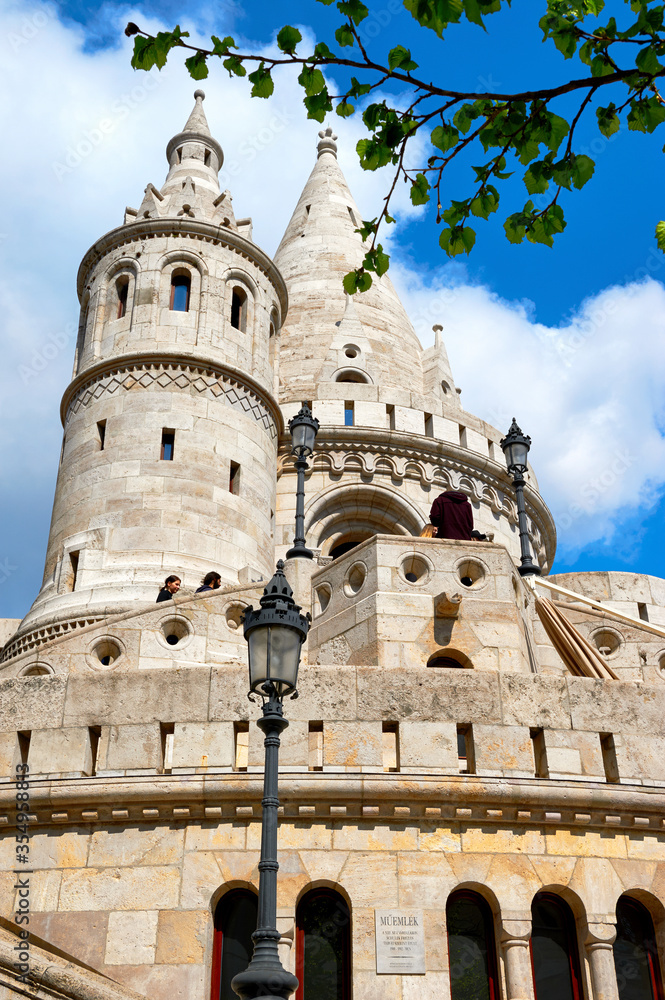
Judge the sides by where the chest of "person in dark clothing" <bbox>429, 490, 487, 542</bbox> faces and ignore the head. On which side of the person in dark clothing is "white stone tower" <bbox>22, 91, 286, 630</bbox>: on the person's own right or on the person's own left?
on the person's own left

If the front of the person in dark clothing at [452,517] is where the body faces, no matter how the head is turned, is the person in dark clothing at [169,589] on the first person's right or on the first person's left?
on the first person's left

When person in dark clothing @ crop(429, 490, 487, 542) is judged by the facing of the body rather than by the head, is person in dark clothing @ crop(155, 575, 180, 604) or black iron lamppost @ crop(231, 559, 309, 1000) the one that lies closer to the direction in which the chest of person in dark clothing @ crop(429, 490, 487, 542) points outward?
the person in dark clothing

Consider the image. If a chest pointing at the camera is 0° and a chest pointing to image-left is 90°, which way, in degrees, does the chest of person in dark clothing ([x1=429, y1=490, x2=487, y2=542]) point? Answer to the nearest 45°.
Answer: approximately 180°

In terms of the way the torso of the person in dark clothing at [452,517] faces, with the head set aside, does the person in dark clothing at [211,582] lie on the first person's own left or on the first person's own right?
on the first person's own left

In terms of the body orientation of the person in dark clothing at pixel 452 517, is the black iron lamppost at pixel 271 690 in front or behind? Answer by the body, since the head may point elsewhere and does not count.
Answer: behind
